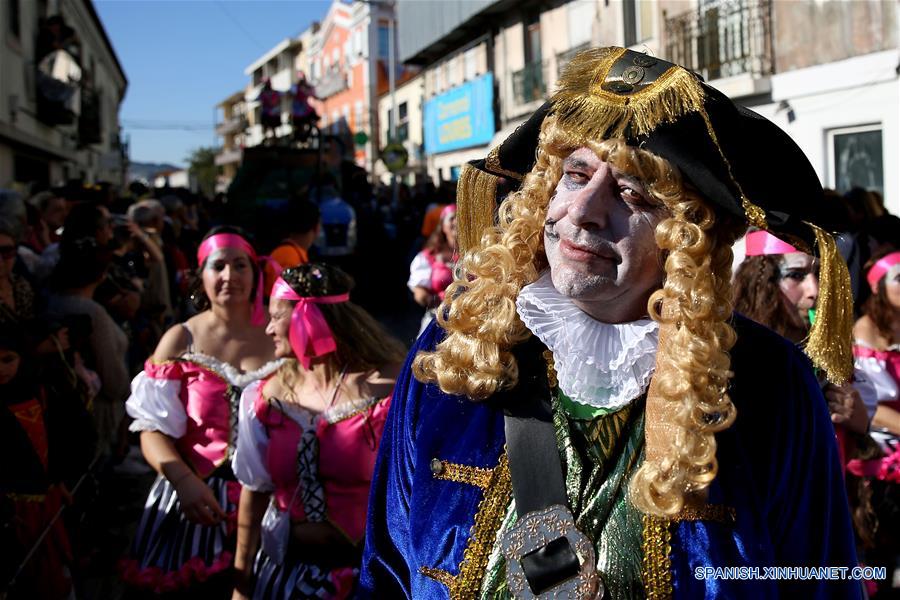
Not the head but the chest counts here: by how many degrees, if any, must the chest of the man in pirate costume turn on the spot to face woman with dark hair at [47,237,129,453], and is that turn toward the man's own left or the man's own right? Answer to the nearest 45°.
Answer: approximately 135° to the man's own right

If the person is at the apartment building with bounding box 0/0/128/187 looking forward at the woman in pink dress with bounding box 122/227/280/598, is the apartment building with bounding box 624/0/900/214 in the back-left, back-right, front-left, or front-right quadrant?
front-left

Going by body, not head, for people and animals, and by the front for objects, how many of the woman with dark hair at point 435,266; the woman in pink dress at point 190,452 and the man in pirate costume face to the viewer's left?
0

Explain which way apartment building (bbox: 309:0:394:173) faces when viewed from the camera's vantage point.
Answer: facing the viewer and to the left of the viewer

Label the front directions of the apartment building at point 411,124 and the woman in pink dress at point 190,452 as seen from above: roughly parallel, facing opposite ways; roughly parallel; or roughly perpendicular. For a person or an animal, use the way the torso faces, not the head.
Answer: roughly perpendicular

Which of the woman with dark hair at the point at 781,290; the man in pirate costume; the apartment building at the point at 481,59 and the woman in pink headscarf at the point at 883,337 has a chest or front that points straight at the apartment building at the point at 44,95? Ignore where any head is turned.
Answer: the apartment building at the point at 481,59

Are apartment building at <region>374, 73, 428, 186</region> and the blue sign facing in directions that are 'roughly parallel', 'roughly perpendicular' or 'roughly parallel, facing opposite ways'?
roughly parallel

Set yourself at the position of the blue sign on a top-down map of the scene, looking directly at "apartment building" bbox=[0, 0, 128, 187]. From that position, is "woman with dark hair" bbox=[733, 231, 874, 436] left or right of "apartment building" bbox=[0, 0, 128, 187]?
left

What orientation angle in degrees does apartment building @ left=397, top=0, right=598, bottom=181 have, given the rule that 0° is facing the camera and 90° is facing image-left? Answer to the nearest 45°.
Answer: approximately 45°

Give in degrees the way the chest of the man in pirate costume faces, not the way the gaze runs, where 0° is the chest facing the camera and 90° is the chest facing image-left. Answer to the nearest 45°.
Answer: approximately 0°

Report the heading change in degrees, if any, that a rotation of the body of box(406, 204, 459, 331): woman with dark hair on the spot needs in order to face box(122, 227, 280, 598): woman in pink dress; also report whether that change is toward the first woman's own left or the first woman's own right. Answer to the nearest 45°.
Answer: approximately 45° to the first woman's own right

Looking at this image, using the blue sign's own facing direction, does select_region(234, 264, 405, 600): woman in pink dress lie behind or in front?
in front

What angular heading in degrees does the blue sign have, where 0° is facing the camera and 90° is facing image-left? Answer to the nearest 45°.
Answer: approximately 45°

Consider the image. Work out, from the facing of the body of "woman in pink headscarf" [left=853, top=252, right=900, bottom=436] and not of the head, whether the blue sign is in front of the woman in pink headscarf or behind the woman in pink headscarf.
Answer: behind

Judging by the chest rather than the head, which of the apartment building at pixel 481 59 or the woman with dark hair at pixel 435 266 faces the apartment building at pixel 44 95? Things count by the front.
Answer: the apartment building at pixel 481 59
